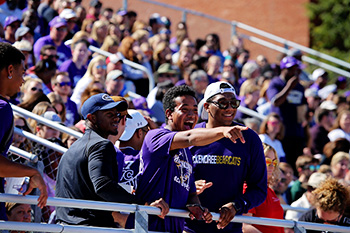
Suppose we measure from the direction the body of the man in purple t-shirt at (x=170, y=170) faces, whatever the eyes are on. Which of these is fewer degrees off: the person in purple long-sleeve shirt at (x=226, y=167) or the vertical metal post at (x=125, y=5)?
the person in purple long-sleeve shirt

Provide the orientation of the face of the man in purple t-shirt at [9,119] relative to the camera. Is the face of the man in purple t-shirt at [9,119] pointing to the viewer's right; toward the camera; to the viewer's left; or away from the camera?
to the viewer's right

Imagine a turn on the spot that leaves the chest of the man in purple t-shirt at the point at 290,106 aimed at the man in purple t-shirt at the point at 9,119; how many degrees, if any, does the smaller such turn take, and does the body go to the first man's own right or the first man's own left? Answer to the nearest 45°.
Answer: approximately 45° to the first man's own right

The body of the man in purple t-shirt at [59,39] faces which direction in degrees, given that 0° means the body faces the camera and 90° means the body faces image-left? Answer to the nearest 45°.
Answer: approximately 315°

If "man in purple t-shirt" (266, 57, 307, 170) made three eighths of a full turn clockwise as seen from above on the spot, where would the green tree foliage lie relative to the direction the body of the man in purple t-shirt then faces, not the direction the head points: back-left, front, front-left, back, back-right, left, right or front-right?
right

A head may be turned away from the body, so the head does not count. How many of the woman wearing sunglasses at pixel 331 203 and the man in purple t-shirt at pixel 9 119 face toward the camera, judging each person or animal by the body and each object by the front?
1

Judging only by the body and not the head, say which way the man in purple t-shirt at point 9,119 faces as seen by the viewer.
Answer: to the viewer's right

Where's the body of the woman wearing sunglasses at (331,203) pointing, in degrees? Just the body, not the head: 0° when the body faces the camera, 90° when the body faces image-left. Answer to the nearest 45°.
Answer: approximately 0°

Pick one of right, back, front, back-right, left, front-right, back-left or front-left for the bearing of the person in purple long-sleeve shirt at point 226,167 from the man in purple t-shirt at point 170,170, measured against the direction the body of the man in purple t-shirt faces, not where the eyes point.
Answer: left

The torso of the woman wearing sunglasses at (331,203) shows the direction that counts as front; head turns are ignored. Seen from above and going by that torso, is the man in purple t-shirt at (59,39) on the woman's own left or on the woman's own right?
on the woman's own right
